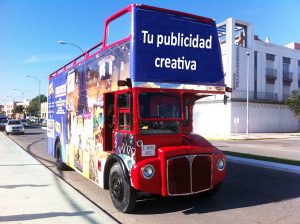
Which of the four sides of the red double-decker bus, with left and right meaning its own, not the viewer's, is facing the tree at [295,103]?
left

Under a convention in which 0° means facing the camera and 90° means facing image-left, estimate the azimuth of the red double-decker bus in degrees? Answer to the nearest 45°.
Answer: approximately 315°

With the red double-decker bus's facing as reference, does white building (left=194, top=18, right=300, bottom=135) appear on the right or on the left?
on its left
